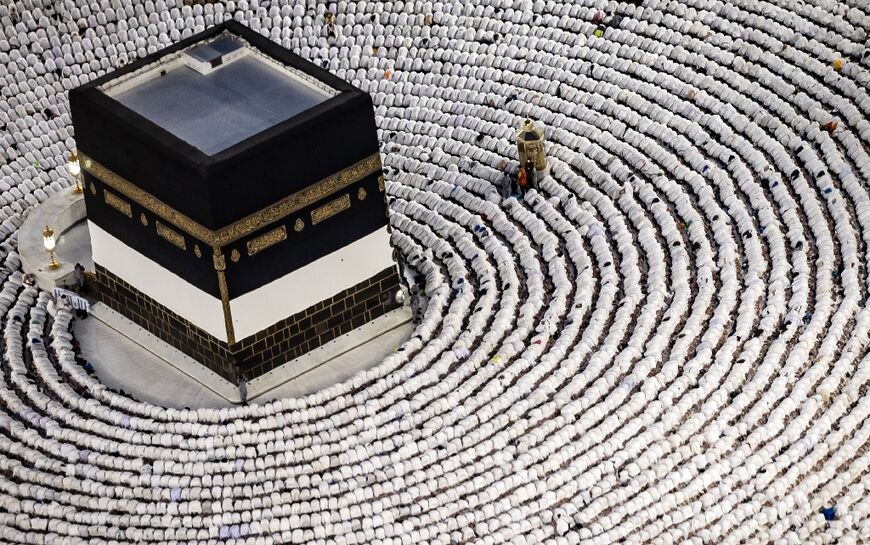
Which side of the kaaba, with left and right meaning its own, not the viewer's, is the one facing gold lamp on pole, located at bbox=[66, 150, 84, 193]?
left

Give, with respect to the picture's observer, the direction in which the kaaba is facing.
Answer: facing away from the viewer and to the right of the viewer

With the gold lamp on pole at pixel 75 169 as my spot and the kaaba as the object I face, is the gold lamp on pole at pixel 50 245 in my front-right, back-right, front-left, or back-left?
front-right
